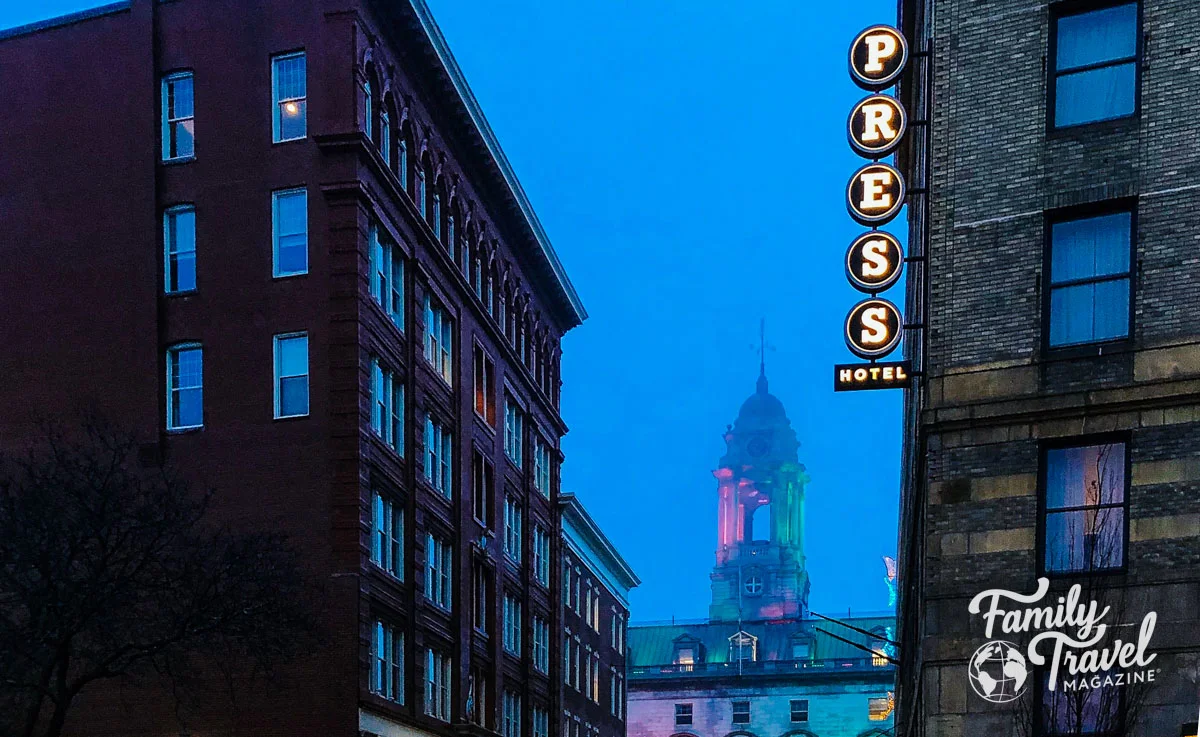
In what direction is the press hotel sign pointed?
toward the camera
